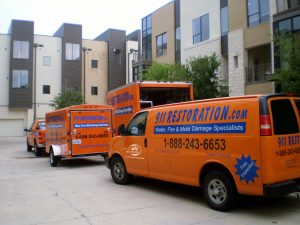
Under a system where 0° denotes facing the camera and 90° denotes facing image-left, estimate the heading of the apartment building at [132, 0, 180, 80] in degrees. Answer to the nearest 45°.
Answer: approximately 45°

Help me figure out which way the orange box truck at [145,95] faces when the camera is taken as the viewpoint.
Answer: facing away from the viewer and to the left of the viewer

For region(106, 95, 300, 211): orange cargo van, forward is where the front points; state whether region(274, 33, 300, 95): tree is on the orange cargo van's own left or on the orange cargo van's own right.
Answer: on the orange cargo van's own right

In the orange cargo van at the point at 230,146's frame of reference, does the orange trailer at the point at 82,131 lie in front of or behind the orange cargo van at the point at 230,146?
in front

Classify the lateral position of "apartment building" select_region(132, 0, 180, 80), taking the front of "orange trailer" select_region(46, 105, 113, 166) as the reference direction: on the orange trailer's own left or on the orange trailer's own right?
on the orange trailer's own right

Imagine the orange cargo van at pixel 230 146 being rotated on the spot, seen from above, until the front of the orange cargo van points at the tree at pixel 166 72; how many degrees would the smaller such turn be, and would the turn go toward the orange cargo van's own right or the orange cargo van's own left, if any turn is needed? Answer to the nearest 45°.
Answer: approximately 45° to the orange cargo van's own right

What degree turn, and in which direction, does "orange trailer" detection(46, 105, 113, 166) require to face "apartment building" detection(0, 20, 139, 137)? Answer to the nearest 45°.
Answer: approximately 45° to its right

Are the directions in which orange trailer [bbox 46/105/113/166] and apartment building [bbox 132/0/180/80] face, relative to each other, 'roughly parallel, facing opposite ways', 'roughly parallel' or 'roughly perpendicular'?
roughly perpendicular

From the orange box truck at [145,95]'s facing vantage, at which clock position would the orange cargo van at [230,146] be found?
The orange cargo van is roughly at 7 o'clock from the orange box truck.
